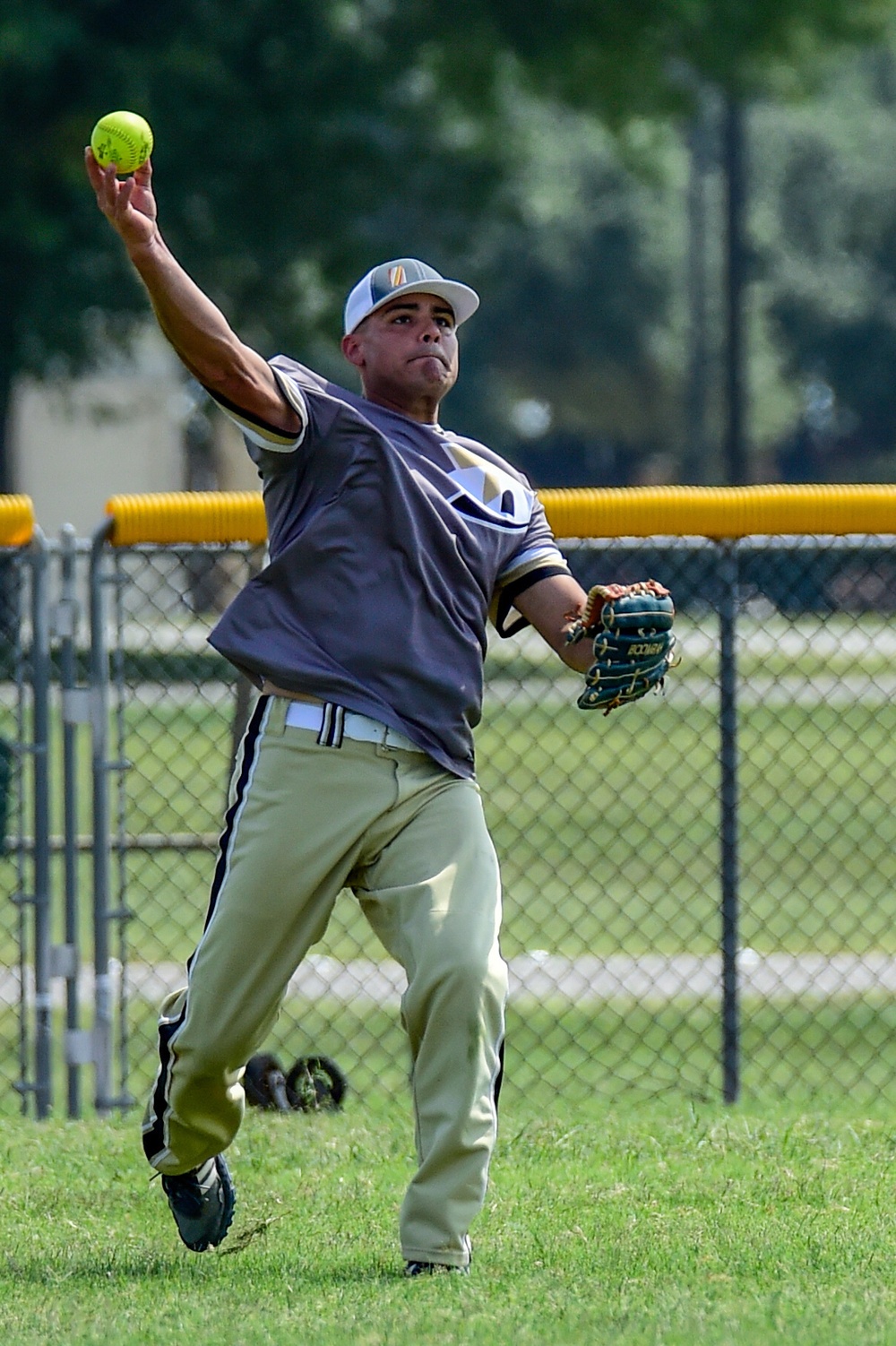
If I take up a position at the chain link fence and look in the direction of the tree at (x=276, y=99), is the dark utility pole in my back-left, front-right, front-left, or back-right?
front-right

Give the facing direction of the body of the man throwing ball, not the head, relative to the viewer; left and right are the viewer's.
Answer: facing the viewer and to the right of the viewer

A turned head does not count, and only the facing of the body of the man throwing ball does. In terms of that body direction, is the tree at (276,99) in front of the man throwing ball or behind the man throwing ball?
behind

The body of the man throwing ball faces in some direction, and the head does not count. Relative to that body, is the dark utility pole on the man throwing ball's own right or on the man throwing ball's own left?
on the man throwing ball's own left

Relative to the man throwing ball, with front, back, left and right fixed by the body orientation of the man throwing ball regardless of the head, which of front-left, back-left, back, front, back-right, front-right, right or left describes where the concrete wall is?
back-left

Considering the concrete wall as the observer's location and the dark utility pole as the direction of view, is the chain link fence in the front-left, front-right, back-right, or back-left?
front-right
